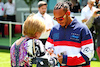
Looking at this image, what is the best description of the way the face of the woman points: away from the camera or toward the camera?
away from the camera

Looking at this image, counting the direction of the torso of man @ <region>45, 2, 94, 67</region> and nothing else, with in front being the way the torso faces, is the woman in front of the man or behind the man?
in front

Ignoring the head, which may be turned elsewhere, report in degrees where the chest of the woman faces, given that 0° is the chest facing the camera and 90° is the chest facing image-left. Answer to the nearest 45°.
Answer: approximately 225°

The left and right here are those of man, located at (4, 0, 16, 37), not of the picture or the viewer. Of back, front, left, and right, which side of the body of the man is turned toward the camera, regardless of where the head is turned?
front

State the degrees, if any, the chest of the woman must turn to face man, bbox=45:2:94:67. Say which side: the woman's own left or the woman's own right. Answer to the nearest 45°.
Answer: approximately 45° to the woman's own right

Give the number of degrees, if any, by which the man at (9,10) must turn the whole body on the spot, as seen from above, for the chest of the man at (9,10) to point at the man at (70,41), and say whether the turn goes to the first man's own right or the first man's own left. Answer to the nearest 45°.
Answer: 0° — they already face them

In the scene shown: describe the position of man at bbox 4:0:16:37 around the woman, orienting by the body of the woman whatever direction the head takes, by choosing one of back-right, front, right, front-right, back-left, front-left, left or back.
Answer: front-left

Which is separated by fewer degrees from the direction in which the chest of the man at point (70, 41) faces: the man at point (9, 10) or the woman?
the woman

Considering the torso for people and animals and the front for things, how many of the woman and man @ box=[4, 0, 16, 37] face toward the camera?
1

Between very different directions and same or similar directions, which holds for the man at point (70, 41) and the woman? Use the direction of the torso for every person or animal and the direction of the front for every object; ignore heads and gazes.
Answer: very different directions

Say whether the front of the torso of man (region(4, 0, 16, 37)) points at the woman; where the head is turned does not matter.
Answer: yes

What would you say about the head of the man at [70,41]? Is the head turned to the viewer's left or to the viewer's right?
to the viewer's left
